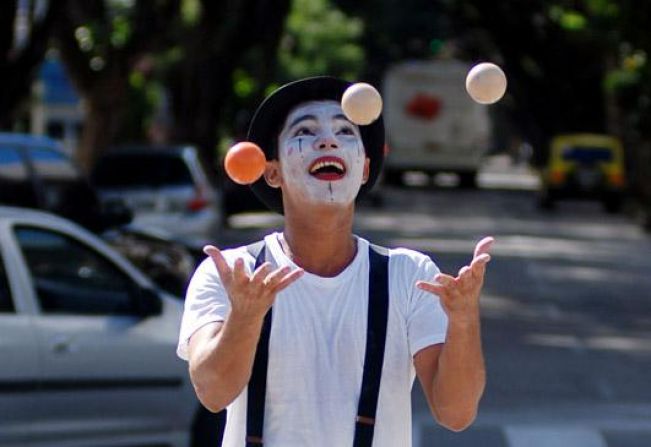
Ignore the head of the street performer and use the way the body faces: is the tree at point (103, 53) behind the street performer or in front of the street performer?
behind

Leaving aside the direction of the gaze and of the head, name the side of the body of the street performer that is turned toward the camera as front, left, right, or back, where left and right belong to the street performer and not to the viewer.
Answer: front

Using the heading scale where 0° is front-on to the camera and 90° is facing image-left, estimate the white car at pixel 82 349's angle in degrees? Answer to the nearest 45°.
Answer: approximately 270°

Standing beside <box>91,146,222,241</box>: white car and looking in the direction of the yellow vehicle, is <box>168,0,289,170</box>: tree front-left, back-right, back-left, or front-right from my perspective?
front-left

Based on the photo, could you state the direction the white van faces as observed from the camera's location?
facing away from the viewer

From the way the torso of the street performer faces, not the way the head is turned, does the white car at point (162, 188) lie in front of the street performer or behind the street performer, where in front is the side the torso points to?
behind

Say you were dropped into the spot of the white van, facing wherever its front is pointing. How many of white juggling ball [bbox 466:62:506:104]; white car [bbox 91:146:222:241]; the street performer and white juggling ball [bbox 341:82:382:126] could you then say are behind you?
4
